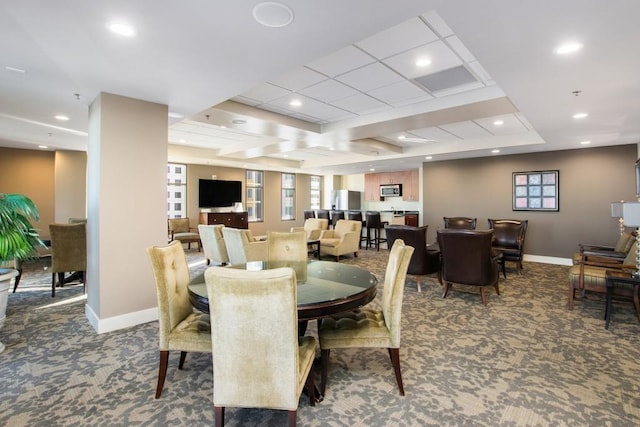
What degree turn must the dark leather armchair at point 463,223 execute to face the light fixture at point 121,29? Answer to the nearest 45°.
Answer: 0° — it already faces it

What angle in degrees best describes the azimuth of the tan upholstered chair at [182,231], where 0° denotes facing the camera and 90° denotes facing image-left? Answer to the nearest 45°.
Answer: approximately 315°

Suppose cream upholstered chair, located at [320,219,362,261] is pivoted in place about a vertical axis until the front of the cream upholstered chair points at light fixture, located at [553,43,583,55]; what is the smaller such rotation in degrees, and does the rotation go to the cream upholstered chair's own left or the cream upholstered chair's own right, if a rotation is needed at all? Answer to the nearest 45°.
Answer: approximately 45° to the cream upholstered chair's own left

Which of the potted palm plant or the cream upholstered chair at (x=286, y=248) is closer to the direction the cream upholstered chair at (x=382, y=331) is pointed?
the potted palm plant

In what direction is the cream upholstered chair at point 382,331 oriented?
to the viewer's left

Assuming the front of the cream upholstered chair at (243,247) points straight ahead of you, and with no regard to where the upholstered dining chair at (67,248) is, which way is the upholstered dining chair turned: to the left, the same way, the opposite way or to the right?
to the left

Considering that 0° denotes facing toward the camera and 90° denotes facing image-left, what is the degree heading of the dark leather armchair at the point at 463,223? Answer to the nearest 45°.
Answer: approximately 0°
